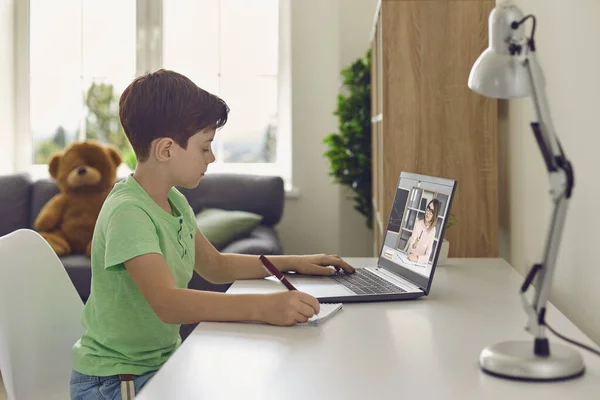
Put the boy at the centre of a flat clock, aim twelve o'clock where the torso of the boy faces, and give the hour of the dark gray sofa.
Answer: The dark gray sofa is roughly at 9 o'clock from the boy.

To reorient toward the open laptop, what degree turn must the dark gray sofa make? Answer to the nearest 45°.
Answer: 0° — it already faces it

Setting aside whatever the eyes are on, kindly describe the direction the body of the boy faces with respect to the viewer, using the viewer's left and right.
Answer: facing to the right of the viewer

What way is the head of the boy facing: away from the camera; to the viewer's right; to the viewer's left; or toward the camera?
to the viewer's right

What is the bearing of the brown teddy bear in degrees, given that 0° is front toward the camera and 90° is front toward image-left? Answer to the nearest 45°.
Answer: approximately 0°

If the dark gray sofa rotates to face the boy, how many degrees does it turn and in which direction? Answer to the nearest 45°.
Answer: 0° — it already faces them

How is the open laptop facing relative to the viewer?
to the viewer's left

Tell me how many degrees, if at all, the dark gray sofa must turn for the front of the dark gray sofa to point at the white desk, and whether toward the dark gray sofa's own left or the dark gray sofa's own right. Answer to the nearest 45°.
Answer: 0° — it already faces it

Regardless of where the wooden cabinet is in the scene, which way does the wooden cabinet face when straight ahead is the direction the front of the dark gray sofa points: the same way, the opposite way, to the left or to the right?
to the right

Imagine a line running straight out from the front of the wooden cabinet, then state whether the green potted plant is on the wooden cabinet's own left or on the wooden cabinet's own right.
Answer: on the wooden cabinet's own right
